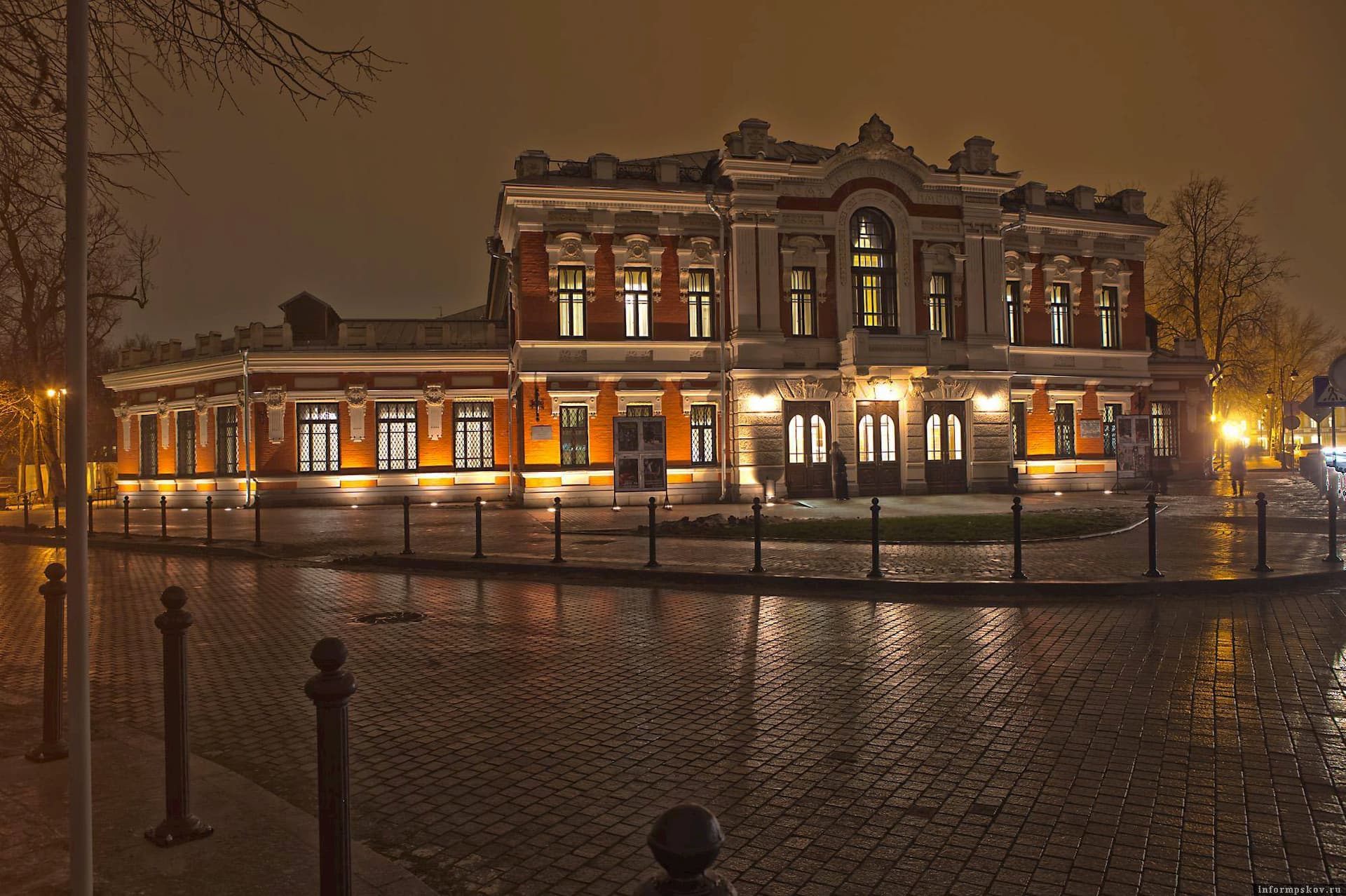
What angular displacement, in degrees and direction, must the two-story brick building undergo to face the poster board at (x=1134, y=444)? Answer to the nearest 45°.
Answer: approximately 90° to its left

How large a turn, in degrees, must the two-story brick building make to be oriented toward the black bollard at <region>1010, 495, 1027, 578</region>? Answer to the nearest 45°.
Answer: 0° — it already faces it

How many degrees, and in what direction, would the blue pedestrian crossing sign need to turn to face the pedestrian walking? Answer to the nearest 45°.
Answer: approximately 180°

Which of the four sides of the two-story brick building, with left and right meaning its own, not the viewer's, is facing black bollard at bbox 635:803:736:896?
front

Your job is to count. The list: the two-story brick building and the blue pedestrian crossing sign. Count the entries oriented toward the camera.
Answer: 2

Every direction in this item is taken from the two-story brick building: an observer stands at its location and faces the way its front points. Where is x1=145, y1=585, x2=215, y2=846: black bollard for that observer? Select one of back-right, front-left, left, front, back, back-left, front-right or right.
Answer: front

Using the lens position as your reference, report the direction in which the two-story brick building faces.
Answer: facing the viewer

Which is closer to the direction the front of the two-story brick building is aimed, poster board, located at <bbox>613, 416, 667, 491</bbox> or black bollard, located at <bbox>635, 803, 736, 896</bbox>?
the black bollard

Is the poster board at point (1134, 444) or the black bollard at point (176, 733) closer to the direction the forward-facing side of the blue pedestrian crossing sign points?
the black bollard

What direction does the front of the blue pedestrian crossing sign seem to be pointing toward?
toward the camera

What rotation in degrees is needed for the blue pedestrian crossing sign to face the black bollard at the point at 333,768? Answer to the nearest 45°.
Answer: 0° — it already faces it

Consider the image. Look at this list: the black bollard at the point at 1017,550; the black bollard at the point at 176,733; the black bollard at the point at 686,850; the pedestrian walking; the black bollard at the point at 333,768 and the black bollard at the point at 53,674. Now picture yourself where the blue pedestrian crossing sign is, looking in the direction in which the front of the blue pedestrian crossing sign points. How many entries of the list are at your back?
1

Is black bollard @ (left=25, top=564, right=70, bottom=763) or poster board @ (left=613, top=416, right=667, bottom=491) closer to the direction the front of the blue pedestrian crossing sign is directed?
the black bollard
